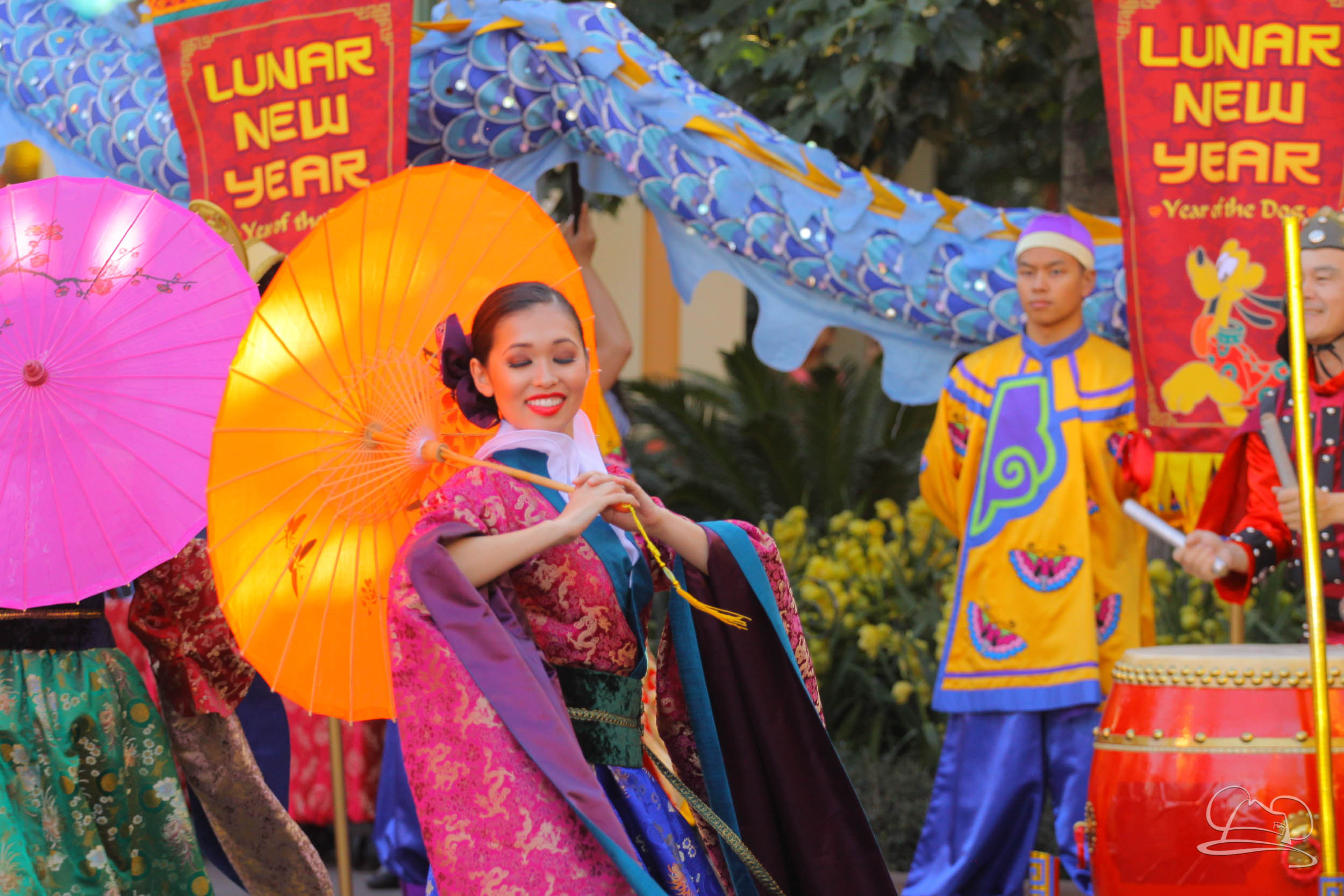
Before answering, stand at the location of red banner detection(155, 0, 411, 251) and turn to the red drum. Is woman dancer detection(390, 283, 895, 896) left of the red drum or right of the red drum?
right

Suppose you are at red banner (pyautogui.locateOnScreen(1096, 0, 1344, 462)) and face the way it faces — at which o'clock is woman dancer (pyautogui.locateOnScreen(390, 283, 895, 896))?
The woman dancer is roughly at 1 o'clock from the red banner.

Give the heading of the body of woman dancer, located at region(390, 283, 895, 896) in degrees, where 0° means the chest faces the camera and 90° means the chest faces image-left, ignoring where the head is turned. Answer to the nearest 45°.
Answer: approximately 315°

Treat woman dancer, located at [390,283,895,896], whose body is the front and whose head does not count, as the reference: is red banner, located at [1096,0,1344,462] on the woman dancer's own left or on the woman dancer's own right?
on the woman dancer's own left

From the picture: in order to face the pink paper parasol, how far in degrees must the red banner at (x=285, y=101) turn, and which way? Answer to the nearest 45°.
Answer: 0° — it already faces it

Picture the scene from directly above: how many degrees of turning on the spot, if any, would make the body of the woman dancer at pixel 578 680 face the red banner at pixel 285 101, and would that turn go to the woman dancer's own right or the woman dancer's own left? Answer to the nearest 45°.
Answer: approximately 180°

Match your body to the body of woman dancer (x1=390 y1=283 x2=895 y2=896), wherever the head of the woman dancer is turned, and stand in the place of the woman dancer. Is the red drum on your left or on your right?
on your left

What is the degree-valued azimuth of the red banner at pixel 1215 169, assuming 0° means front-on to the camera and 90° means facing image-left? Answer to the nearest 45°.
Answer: approximately 0°

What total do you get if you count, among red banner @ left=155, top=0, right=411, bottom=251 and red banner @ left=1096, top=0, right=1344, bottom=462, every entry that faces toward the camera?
2
